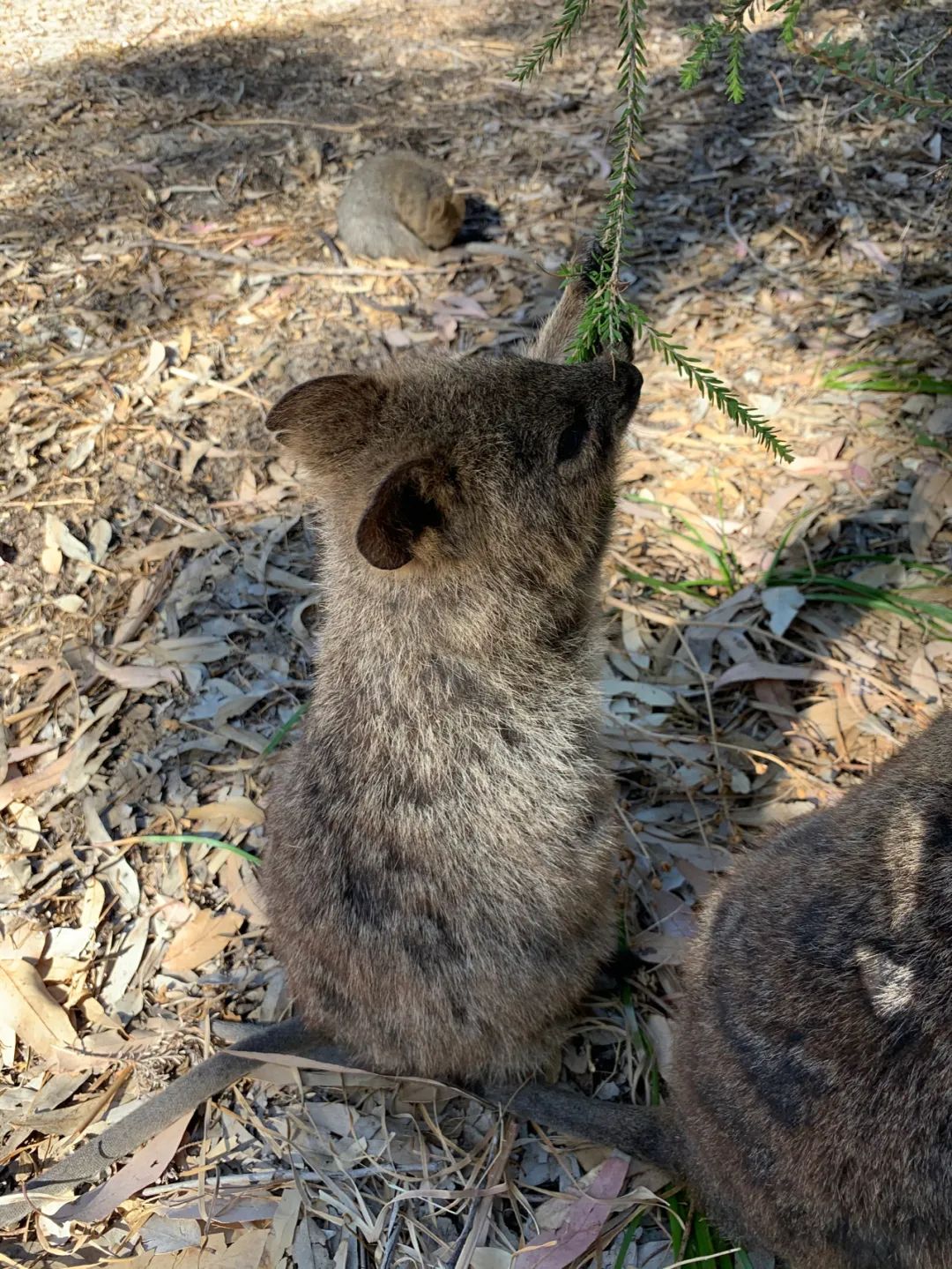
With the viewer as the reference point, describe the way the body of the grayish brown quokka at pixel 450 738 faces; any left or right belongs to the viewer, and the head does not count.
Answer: facing away from the viewer and to the right of the viewer

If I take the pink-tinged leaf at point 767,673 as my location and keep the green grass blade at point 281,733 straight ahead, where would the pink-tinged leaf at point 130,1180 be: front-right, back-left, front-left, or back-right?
front-left

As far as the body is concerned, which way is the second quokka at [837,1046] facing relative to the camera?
to the viewer's right

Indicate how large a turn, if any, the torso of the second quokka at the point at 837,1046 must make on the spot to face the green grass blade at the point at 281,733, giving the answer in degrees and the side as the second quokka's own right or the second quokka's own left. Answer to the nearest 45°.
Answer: approximately 135° to the second quokka's own left

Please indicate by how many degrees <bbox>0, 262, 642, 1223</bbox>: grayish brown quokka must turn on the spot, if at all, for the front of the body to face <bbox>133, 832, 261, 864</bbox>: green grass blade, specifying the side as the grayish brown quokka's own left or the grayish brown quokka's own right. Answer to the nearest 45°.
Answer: approximately 90° to the grayish brown quokka's own left

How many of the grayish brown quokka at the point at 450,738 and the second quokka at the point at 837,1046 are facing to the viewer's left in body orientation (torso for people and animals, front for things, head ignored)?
0
